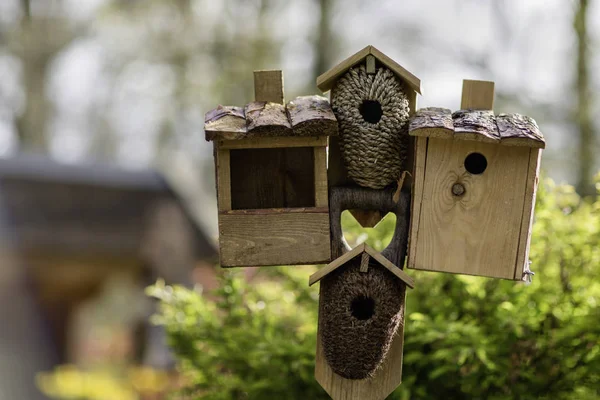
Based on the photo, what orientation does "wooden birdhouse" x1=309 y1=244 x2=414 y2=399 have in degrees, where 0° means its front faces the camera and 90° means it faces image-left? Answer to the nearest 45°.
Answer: approximately 0°

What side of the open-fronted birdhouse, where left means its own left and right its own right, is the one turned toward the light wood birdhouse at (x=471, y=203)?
left

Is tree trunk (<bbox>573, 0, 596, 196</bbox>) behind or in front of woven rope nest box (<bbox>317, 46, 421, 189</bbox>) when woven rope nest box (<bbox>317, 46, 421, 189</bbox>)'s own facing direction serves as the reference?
behind
